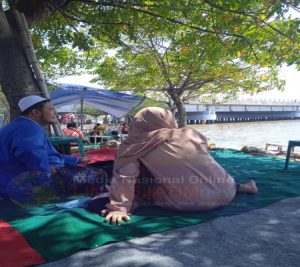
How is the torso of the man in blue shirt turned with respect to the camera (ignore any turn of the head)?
to the viewer's right

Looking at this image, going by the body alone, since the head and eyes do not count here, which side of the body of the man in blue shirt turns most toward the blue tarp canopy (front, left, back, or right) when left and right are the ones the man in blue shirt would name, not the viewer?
left

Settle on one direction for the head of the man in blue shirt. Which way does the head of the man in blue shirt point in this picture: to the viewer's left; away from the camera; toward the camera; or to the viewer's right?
to the viewer's right

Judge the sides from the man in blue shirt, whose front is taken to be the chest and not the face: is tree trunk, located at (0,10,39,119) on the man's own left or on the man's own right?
on the man's own left

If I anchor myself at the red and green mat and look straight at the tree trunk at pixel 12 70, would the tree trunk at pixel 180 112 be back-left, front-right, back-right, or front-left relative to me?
front-right
